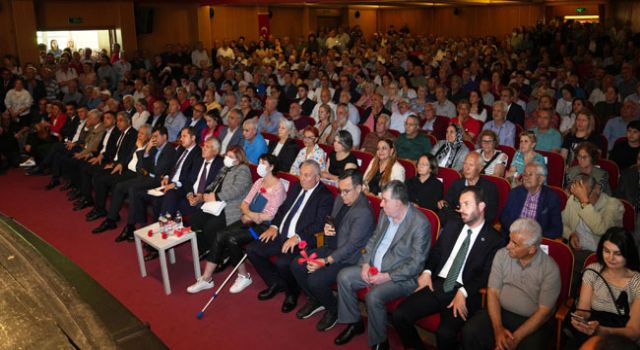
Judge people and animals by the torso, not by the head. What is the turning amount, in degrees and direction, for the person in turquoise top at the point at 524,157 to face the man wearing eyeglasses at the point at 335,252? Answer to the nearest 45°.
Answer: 0° — they already face them

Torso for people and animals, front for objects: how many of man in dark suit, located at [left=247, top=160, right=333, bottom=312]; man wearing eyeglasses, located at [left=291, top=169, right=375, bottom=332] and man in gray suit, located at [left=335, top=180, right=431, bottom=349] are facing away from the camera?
0

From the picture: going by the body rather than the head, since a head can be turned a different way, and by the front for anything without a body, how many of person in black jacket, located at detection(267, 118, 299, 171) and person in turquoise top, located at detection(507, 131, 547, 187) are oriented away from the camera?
0

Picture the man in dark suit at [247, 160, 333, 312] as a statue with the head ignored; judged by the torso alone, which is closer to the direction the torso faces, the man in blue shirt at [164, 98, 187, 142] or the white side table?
the white side table

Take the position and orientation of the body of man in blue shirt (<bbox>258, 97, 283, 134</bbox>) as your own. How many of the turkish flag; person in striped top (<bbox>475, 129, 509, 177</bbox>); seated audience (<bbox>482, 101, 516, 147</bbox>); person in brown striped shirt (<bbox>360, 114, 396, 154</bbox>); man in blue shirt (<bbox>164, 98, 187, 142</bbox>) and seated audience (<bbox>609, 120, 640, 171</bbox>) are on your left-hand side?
4

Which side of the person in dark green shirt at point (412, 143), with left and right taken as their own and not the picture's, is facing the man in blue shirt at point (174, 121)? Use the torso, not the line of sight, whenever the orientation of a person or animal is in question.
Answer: right

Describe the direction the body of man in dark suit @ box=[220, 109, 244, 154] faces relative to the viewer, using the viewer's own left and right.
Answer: facing the viewer and to the left of the viewer

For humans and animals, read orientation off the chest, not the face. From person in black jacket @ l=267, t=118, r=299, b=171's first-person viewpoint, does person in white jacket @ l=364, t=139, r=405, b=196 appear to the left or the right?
on their left

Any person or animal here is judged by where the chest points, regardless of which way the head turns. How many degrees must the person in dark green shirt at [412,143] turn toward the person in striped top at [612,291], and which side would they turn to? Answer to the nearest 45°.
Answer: approximately 45° to their left

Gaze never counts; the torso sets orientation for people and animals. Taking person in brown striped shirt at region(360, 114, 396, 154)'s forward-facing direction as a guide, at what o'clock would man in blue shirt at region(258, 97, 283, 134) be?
The man in blue shirt is roughly at 3 o'clock from the person in brown striped shirt.

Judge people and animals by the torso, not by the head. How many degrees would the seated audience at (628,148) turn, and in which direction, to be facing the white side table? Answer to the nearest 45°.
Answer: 0° — they already face it

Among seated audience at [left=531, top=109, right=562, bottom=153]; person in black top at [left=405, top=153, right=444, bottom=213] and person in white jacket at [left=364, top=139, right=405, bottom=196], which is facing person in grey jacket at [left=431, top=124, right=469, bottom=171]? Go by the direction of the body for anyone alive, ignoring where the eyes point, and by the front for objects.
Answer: seated audience at [left=531, top=109, right=562, bottom=153]

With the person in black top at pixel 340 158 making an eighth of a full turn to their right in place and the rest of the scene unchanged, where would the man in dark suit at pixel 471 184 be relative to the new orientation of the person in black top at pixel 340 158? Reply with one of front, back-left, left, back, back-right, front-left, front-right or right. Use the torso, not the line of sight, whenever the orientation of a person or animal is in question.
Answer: back-left

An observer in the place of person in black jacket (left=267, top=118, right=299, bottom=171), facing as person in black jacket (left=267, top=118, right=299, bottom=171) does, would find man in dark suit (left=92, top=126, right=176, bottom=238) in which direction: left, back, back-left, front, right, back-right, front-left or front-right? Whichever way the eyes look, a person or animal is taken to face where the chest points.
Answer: front-right

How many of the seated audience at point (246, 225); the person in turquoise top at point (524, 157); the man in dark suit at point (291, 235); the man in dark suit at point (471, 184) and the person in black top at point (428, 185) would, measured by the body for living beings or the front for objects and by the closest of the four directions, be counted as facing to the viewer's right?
0

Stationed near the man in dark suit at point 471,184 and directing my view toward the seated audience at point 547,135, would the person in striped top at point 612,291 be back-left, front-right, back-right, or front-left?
back-right

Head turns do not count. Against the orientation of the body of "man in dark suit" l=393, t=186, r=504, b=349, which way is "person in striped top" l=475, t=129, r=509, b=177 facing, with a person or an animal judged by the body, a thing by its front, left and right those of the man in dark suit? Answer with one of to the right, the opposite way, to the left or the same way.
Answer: the same way
